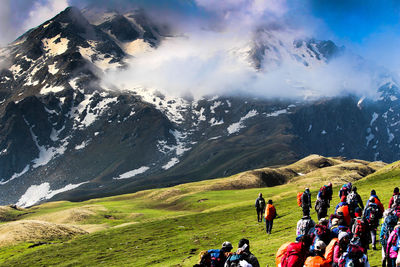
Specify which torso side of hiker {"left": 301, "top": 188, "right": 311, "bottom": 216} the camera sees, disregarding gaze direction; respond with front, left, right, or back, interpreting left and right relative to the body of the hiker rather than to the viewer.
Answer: back

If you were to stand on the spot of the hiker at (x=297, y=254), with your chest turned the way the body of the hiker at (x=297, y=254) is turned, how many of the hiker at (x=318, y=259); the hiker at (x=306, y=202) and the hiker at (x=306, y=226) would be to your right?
1

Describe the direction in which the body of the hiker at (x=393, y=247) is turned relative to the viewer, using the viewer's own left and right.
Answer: facing away from the viewer

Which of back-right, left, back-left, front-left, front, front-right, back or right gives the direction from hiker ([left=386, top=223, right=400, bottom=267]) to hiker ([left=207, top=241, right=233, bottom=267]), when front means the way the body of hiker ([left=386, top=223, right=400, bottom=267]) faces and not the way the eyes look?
back-left

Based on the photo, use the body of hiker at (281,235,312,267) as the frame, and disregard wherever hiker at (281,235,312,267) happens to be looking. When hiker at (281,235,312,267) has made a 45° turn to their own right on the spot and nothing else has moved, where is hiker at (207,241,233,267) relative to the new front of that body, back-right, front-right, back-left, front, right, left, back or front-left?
back

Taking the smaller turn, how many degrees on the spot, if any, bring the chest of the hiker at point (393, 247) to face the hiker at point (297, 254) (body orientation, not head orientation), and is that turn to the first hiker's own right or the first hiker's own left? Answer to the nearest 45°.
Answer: approximately 135° to the first hiker's own left

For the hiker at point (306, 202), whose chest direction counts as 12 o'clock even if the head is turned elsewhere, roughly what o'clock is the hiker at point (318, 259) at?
the hiker at point (318, 259) is roughly at 6 o'clock from the hiker at point (306, 202).

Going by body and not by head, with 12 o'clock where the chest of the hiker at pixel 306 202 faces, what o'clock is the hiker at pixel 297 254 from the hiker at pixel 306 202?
the hiker at pixel 297 254 is roughly at 6 o'clock from the hiker at pixel 306 202.

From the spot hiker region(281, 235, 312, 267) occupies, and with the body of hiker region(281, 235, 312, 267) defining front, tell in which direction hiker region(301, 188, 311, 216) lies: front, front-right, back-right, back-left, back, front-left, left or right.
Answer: front-left

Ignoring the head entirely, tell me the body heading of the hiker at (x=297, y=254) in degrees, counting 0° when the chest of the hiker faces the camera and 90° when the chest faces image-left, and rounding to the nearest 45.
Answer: approximately 225°

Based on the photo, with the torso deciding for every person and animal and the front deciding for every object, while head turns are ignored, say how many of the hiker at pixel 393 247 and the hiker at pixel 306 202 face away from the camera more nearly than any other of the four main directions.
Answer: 2
